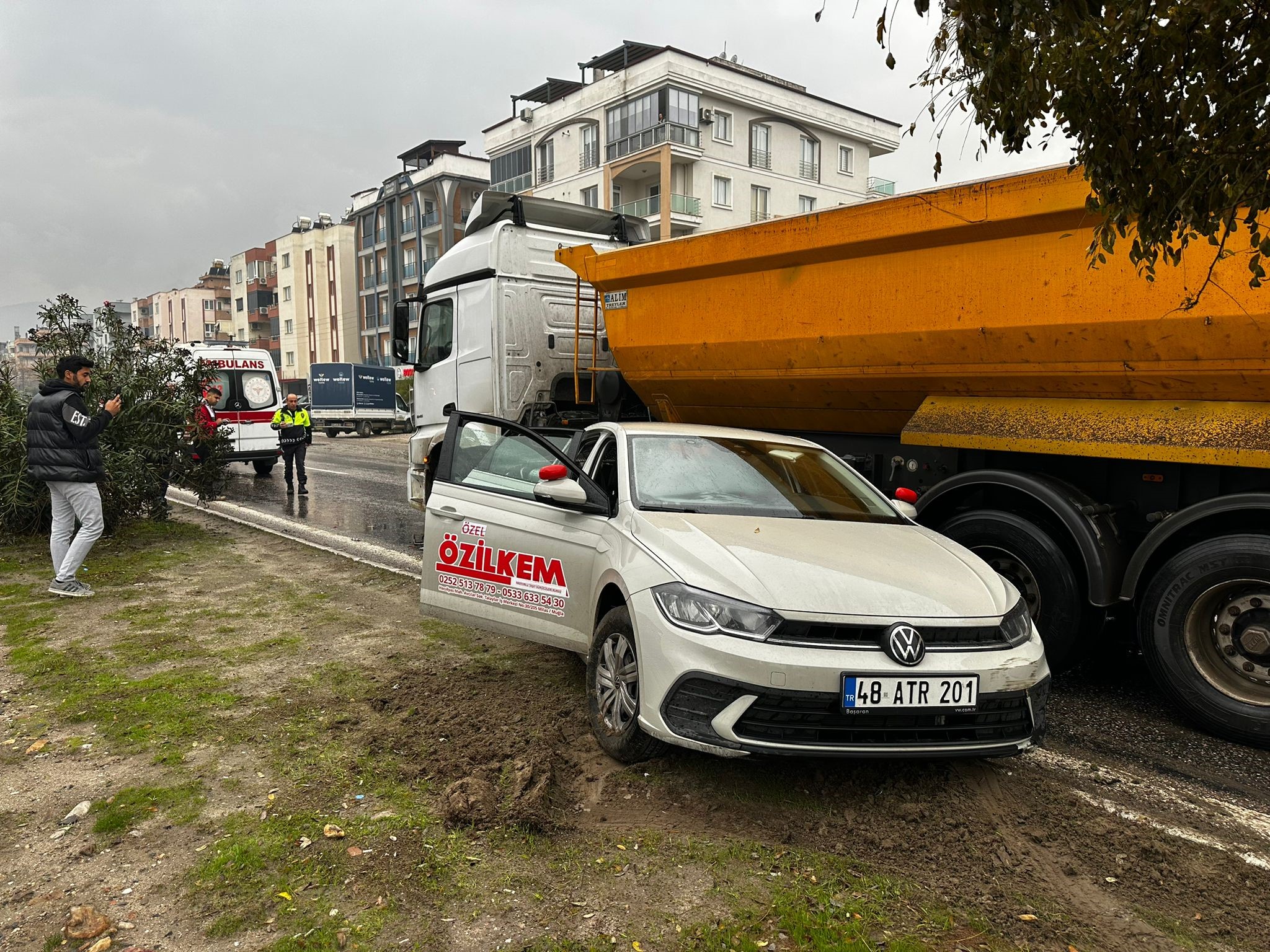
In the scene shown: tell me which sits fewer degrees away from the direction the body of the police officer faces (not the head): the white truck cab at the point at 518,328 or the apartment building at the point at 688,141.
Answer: the white truck cab

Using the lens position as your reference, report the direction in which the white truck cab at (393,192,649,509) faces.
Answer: facing away from the viewer and to the left of the viewer

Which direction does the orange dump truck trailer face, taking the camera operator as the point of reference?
facing away from the viewer and to the left of the viewer

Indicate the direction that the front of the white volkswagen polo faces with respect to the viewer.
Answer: facing the viewer and to the right of the viewer

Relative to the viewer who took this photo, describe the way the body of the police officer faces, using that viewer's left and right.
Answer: facing the viewer

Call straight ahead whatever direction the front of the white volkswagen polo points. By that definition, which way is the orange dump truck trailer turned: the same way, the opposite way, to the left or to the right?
the opposite way

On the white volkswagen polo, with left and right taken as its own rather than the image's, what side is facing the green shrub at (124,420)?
back

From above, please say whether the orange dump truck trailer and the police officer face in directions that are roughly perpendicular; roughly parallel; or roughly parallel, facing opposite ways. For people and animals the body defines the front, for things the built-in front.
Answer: roughly parallel, facing opposite ways

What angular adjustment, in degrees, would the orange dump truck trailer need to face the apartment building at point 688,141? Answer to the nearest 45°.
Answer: approximately 45° to its right

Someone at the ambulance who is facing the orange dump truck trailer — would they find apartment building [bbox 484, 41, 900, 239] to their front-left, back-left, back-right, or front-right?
back-left

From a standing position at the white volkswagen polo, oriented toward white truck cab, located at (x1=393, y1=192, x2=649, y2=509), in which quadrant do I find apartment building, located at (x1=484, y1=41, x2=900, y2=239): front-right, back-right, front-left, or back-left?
front-right

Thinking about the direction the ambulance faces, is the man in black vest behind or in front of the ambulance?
behind

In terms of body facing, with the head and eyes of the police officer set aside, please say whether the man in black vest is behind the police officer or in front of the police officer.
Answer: in front

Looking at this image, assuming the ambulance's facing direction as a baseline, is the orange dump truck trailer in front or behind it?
behind

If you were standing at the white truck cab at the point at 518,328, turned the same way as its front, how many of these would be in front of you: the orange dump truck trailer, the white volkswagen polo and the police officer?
1

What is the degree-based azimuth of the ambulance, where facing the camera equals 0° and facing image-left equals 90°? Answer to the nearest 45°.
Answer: approximately 180°
